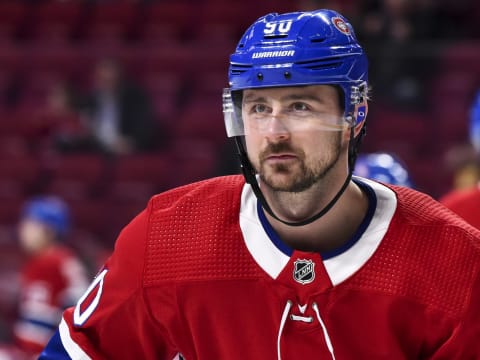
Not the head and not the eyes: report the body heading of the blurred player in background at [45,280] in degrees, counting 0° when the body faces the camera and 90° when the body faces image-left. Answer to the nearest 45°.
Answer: approximately 45°

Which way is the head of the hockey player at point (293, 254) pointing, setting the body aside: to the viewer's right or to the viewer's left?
to the viewer's left

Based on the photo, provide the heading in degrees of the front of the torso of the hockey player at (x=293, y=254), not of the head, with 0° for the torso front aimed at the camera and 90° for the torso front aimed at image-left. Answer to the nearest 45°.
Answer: approximately 0°

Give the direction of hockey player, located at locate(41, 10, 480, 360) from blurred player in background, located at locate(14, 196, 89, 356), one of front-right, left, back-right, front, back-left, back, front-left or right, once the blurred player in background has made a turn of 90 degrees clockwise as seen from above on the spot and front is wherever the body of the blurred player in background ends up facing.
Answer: back-left
